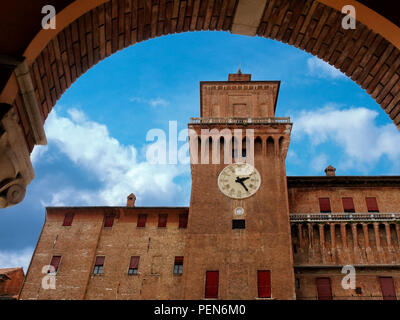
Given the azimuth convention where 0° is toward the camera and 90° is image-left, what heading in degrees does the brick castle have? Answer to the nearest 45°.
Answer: approximately 0°
